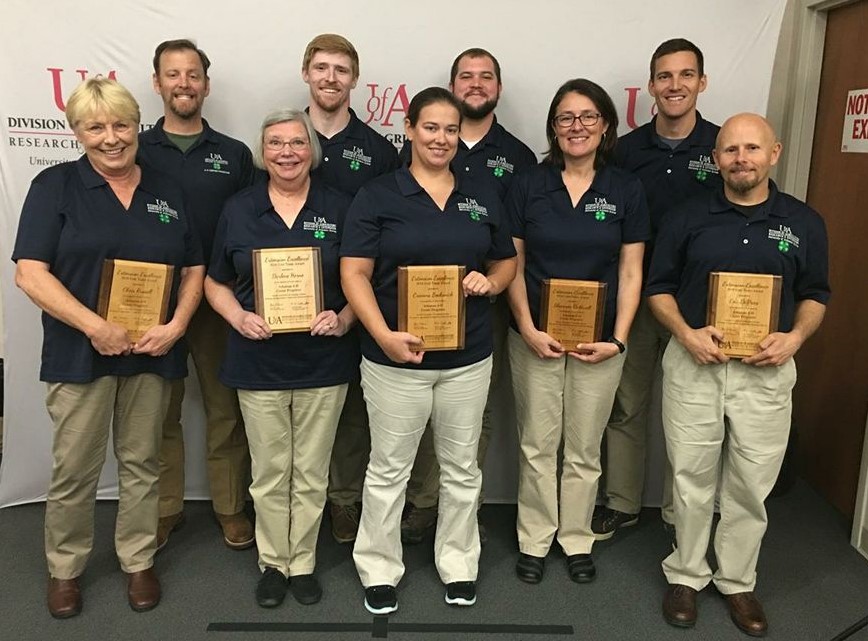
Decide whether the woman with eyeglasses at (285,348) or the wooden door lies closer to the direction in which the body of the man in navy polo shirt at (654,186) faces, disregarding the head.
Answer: the woman with eyeglasses

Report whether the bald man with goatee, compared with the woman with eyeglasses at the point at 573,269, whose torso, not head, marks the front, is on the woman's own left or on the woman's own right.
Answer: on the woman's own left

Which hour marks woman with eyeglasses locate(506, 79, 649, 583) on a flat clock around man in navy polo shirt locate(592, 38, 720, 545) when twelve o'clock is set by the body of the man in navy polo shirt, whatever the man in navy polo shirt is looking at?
The woman with eyeglasses is roughly at 1 o'clock from the man in navy polo shirt.
